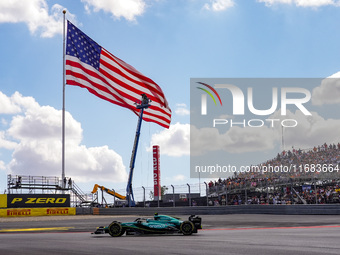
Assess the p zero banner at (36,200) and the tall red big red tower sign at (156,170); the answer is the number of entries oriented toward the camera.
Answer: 2

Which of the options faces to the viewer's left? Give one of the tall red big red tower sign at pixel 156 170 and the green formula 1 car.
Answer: the green formula 1 car

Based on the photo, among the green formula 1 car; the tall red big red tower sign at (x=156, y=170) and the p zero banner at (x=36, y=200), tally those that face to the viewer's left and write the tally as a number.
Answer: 1

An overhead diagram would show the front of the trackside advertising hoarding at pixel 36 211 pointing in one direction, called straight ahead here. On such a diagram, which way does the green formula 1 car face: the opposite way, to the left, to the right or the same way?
to the right

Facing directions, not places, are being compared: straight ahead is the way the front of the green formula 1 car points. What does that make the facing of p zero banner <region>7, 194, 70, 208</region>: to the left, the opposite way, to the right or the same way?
to the left

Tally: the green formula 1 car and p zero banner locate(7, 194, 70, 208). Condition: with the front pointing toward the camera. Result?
1

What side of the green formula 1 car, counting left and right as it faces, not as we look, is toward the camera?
left

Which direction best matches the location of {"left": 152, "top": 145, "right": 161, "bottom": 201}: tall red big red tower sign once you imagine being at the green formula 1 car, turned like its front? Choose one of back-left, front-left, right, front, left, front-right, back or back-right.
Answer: right
